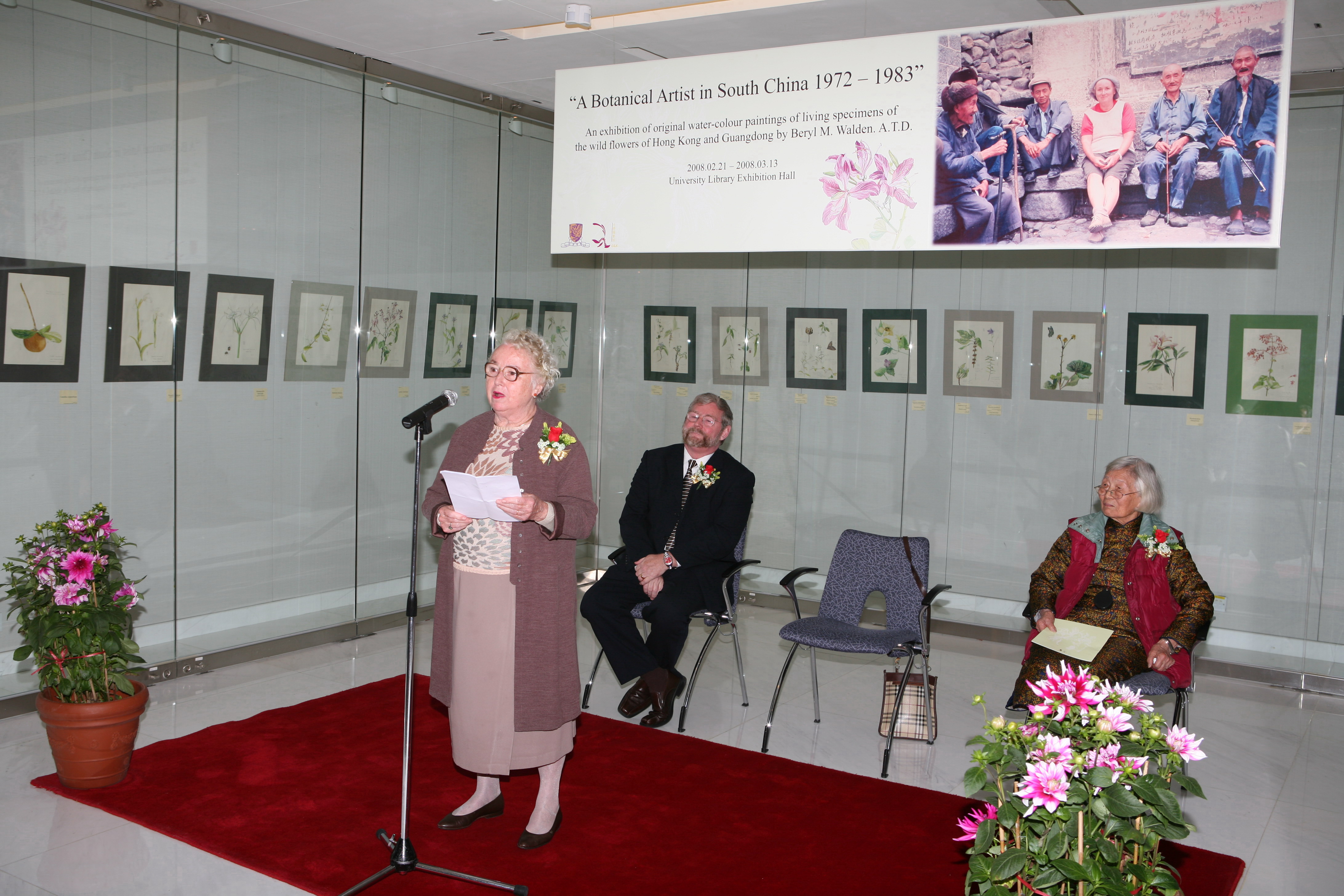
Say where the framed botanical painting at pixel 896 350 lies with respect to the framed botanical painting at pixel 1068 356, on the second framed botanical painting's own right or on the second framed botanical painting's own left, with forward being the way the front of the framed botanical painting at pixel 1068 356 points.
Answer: on the second framed botanical painting's own right

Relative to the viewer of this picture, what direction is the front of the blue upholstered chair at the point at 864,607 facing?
facing the viewer and to the left of the viewer

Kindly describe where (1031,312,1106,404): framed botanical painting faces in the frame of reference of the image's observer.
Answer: facing the viewer

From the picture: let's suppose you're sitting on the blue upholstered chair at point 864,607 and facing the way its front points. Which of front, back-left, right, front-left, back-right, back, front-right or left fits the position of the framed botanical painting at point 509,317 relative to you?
right

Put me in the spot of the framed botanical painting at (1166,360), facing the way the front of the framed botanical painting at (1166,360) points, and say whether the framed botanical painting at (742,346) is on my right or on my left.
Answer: on my right

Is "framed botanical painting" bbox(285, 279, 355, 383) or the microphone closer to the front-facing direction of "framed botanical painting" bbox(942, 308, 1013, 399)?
the microphone

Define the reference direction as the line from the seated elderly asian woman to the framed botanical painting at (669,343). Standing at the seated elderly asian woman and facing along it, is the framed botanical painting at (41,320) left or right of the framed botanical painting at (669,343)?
left

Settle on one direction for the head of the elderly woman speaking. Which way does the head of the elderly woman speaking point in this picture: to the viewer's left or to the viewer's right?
to the viewer's left

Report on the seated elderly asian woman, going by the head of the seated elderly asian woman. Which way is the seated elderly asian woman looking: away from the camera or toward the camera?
toward the camera

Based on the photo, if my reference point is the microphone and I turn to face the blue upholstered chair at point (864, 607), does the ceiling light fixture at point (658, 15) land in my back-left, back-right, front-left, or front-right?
front-left

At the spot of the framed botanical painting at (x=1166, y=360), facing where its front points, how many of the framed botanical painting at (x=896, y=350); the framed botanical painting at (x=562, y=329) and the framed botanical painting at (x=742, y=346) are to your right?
3

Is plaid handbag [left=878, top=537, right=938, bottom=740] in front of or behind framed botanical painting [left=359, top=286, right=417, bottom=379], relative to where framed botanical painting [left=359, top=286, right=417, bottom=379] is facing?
in front

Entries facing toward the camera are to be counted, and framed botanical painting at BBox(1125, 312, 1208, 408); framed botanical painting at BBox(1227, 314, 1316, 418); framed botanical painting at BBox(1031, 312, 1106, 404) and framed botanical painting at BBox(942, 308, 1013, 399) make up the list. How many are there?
4

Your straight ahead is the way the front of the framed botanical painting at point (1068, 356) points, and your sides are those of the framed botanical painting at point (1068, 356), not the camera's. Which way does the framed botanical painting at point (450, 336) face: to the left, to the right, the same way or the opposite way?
to the left

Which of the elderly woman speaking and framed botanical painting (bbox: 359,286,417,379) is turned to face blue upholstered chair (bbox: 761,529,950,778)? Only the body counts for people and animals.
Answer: the framed botanical painting

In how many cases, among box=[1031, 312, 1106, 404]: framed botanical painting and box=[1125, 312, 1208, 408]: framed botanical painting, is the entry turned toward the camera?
2

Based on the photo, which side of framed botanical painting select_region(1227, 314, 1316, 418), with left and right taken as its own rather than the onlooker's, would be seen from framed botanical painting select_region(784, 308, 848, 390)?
right

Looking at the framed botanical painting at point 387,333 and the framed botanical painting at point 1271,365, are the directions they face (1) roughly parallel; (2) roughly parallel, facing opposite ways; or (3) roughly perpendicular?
roughly perpendicular

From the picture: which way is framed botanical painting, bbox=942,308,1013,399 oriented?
toward the camera

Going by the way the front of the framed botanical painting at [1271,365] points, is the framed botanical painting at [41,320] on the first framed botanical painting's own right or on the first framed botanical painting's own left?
on the first framed botanical painting's own right

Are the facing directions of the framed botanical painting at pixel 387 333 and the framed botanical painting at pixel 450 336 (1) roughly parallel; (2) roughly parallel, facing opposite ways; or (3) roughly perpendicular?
roughly parallel
